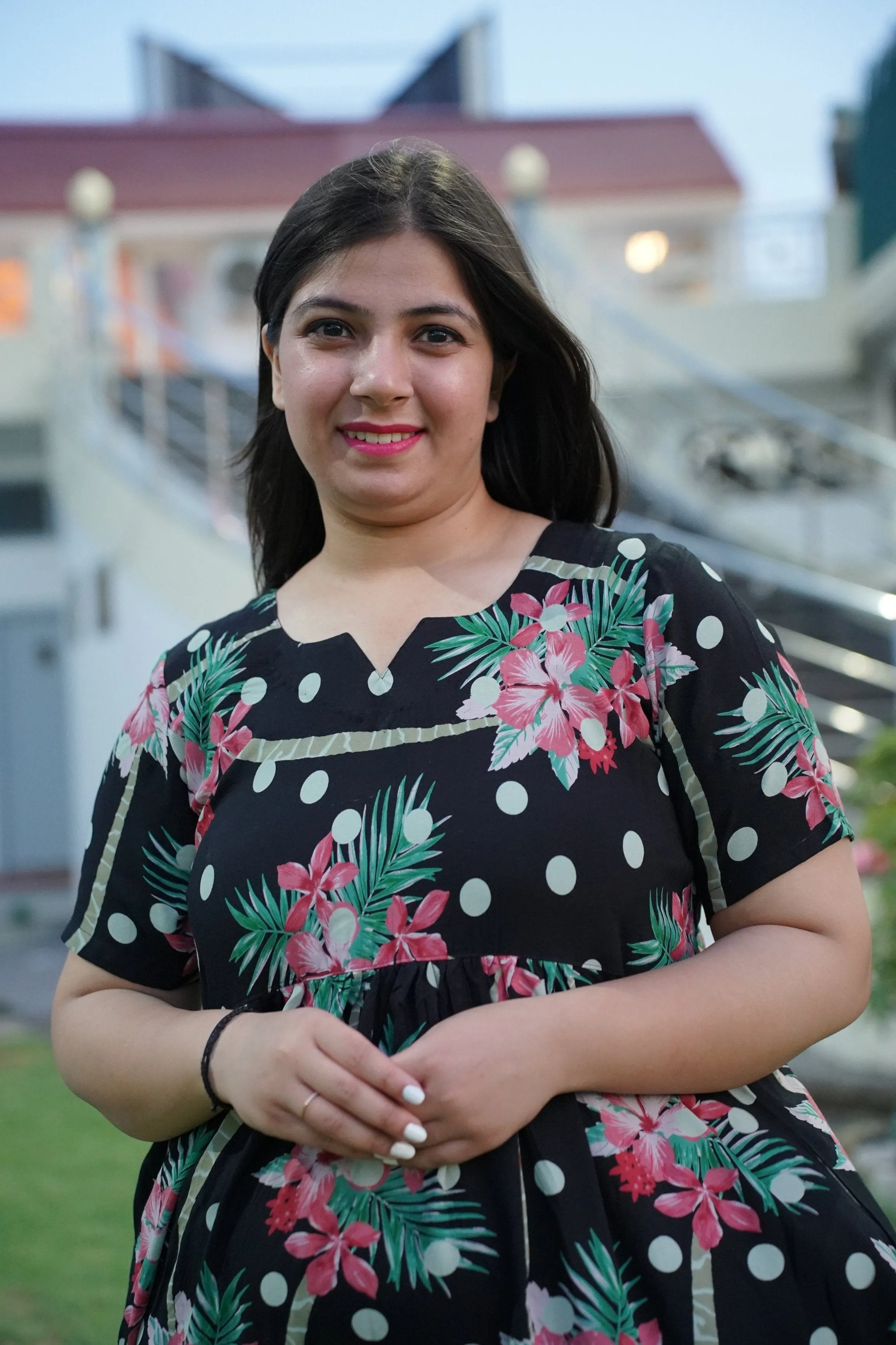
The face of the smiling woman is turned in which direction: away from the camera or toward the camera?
toward the camera

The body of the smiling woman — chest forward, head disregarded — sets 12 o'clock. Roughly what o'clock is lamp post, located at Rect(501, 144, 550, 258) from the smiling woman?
The lamp post is roughly at 6 o'clock from the smiling woman.

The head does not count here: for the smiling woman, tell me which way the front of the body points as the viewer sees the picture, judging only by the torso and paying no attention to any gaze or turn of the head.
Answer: toward the camera
